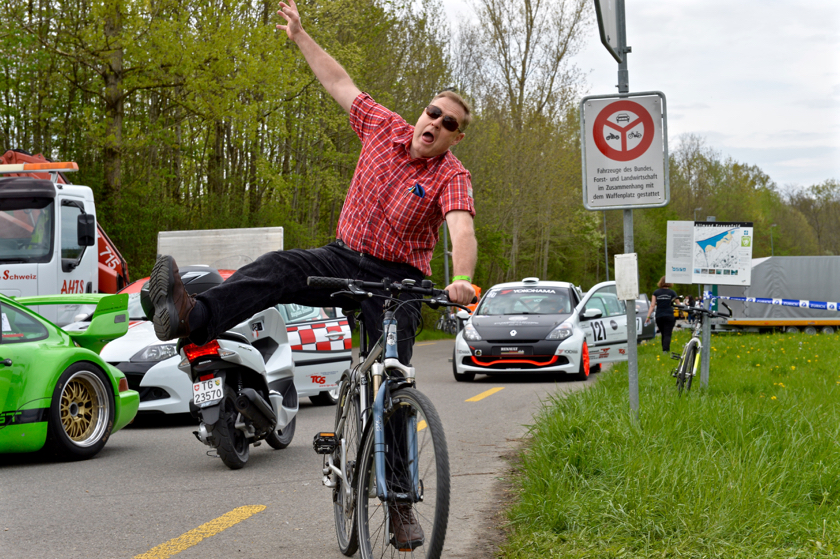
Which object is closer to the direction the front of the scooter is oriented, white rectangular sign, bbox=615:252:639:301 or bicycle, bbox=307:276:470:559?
the white rectangular sign

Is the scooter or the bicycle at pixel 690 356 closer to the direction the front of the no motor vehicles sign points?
the scooter

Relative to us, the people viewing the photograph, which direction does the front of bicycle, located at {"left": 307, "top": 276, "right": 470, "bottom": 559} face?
facing the viewer and to the right of the viewer

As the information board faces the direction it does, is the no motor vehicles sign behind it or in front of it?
in front

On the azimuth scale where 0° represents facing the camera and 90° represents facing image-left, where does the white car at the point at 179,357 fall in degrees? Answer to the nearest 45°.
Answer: approximately 45°

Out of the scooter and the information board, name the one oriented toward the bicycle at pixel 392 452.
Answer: the information board

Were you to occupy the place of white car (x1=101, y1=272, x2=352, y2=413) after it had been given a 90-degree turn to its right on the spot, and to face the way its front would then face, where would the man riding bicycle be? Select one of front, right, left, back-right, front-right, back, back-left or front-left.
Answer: back-left

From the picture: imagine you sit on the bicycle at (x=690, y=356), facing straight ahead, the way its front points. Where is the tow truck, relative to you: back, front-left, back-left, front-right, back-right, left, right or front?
right

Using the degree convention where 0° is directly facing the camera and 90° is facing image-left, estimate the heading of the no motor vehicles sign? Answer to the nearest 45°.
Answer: approximately 0°

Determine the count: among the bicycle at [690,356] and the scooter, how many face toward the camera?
1
